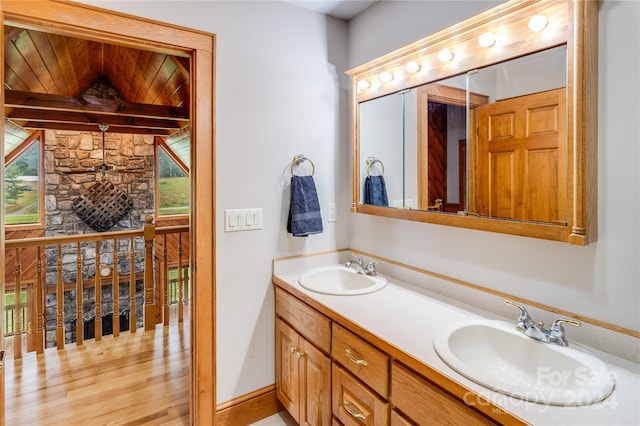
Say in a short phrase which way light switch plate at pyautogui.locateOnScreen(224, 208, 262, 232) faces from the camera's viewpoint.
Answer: facing the viewer

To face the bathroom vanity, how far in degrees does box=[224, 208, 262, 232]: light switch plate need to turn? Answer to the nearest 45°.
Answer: approximately 45° to its left

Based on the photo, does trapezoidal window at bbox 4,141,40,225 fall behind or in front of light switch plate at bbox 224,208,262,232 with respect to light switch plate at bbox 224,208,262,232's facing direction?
behind

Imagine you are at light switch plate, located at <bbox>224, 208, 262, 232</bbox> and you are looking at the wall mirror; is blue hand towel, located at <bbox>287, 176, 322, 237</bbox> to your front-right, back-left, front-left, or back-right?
front-left

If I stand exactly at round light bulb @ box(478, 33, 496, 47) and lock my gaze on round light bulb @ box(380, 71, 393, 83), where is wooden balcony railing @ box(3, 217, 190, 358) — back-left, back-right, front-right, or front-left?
front-left

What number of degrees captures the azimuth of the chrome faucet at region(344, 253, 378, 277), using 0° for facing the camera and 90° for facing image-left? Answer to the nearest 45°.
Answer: approximately 45°

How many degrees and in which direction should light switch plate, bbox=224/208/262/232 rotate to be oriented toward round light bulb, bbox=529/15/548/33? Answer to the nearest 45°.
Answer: approximately 45° to its left

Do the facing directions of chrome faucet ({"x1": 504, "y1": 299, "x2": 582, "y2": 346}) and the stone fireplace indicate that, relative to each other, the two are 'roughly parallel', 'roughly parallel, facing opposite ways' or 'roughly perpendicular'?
roughly perpendicular

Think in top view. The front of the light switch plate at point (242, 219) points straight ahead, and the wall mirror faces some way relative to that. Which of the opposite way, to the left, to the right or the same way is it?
to the right

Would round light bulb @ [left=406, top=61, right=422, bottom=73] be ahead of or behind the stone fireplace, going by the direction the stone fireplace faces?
ahead

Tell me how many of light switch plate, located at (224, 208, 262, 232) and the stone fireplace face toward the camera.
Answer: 2

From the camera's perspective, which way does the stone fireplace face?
toward the camera

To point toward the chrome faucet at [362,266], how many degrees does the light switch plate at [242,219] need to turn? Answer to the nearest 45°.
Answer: approximately 90° to its left

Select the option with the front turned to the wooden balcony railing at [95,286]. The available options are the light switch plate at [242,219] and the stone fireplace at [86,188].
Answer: the stone fireplace

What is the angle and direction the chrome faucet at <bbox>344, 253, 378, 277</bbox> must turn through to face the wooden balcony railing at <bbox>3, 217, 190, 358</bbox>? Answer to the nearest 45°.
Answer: approximately 45° to its right
